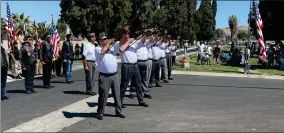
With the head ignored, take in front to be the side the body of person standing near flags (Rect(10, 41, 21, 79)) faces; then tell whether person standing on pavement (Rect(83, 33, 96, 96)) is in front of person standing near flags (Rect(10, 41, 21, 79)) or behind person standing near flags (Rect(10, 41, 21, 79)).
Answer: in front

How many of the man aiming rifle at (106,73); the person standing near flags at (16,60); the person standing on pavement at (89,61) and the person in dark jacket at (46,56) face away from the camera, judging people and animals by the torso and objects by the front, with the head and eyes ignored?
0

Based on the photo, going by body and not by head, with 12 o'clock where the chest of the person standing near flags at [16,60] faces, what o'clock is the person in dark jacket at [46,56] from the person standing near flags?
The person in dark jacket is roughly at 1 o'clock from the person standing near flags.

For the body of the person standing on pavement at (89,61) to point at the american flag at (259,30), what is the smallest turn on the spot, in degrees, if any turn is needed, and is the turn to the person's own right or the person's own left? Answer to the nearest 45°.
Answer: approximately 90° to the person's own left

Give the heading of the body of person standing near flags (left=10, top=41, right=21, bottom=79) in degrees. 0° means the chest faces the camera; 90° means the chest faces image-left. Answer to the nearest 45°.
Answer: approximately 315°

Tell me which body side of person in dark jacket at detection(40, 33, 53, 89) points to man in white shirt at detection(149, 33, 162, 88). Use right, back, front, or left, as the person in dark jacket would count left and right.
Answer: front

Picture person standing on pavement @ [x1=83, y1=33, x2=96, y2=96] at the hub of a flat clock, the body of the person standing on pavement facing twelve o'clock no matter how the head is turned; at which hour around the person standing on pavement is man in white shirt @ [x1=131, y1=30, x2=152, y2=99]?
The man in white shirt is roughly at 12 o'clock from the person standing on pavement.

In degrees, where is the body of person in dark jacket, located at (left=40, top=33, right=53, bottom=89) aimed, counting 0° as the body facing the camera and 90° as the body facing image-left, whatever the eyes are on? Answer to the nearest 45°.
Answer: approximately 315°

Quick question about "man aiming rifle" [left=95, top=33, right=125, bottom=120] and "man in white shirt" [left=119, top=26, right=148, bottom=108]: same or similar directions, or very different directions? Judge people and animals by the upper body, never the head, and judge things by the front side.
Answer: same or similar directions

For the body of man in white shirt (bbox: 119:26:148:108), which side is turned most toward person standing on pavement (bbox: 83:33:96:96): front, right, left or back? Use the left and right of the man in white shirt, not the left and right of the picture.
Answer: back

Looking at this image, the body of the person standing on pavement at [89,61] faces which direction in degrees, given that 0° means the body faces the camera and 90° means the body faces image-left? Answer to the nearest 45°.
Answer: approximately 315°

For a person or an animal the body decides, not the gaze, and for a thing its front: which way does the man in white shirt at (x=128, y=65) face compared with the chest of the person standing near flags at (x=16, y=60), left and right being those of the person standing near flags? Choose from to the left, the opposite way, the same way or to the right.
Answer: the same way

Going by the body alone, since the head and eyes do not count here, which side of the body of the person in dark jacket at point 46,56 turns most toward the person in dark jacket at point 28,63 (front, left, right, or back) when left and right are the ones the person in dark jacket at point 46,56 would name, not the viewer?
right

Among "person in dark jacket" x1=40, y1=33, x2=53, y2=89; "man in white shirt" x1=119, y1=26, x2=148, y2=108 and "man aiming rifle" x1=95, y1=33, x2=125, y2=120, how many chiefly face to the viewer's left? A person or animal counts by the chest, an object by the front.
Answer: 0
